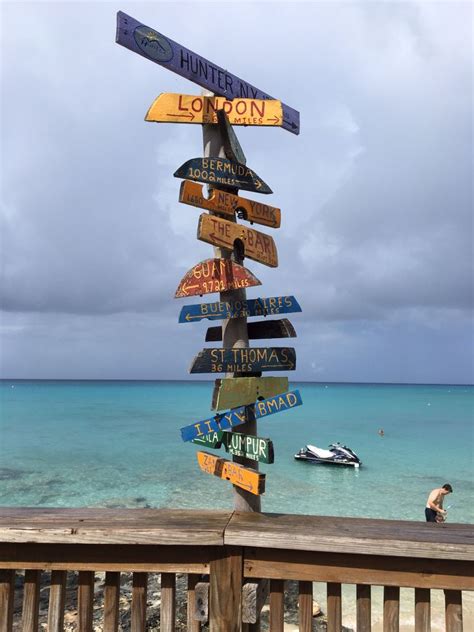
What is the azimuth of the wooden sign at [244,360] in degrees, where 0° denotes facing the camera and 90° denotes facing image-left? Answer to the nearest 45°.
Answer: approximately 0°

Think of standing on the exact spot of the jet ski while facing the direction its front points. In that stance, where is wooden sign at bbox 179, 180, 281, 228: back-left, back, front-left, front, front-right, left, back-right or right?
right

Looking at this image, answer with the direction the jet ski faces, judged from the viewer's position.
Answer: facing to the right of the viewer

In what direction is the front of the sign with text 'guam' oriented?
toward the camera

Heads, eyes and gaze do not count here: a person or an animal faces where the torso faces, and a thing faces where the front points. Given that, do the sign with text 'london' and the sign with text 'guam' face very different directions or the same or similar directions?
same or similar directions

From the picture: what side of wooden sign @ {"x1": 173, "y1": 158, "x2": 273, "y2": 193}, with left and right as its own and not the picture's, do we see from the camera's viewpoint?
front

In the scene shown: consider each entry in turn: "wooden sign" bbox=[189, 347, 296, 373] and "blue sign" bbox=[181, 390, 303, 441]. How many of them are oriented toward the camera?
2
